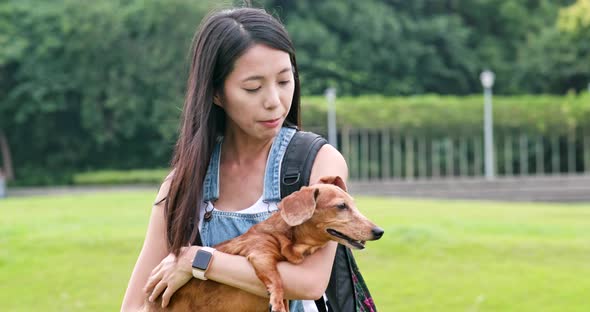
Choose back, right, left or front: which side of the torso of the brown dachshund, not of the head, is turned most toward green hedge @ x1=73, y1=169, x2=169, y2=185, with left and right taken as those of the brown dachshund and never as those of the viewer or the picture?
left

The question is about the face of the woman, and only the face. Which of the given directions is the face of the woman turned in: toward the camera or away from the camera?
toward the camera

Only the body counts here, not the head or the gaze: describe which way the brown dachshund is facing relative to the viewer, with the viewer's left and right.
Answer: facing to the right of the viewer

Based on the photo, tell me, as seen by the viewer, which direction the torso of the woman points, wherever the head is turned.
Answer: toward the camera

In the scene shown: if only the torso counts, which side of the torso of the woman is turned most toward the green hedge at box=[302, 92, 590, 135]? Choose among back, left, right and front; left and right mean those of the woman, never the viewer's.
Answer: back

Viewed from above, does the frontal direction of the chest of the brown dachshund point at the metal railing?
no

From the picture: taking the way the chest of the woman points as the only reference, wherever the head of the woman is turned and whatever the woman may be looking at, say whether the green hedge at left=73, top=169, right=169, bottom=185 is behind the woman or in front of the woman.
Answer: behind

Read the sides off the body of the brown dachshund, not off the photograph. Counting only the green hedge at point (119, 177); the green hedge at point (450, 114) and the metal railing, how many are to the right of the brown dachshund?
0

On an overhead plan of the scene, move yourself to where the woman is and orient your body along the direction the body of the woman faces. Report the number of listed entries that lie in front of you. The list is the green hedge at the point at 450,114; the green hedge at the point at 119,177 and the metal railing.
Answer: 0
